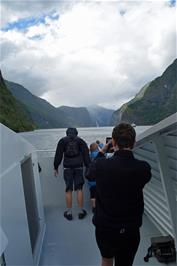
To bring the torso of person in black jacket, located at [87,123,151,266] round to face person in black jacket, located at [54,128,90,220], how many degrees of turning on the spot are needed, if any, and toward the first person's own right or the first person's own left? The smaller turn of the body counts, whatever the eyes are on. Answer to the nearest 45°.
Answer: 0° — they already face them

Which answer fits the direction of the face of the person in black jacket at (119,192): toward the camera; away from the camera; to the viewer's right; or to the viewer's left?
away from the camera

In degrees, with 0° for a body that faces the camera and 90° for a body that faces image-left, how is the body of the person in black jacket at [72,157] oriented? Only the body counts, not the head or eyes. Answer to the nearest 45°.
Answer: approximately 180°

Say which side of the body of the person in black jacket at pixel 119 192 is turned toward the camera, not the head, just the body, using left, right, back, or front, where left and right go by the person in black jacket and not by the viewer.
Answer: back

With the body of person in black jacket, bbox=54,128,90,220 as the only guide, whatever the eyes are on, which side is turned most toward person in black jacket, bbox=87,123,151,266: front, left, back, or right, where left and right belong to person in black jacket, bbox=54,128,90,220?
back

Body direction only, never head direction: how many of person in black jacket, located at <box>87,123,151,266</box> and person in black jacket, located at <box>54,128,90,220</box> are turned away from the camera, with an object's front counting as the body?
2

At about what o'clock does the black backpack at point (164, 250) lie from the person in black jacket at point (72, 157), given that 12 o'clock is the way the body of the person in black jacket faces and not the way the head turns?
The black backpack is roughly at 5 o'clock from the person in black jacket.
